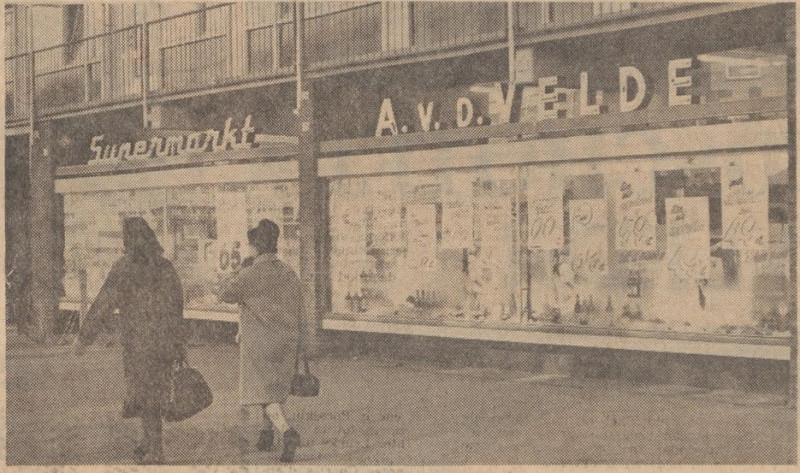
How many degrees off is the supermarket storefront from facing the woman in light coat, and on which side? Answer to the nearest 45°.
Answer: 0° — it already faces them

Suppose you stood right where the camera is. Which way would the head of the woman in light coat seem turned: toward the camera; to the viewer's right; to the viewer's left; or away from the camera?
away from the camera

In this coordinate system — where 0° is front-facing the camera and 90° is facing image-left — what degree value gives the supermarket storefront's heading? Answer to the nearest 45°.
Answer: approximately 45°

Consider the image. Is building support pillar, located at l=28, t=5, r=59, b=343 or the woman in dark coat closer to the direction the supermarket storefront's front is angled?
the woman in dark coat

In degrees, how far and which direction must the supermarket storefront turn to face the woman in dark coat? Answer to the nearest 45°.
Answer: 0° — it already faces them

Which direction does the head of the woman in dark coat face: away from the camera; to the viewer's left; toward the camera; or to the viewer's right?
away from the camera

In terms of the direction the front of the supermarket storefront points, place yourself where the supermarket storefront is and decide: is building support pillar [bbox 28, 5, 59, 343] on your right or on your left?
on your right
